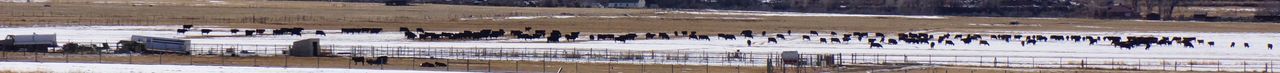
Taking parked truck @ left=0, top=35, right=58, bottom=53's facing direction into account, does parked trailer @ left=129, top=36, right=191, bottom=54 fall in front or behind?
behind

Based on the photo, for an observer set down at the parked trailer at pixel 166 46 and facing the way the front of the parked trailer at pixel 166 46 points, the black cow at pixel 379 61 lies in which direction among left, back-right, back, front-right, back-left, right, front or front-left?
back-left

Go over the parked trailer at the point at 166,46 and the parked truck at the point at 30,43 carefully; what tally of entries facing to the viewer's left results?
2

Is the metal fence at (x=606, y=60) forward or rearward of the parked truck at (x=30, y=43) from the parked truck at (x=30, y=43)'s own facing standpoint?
rearward

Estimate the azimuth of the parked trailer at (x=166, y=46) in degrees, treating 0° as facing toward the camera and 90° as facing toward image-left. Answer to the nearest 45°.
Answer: approximately 90°

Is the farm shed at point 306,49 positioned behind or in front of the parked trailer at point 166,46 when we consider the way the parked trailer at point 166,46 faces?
behind

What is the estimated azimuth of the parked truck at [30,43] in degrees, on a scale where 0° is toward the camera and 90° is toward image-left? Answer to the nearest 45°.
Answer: approximately 90°
